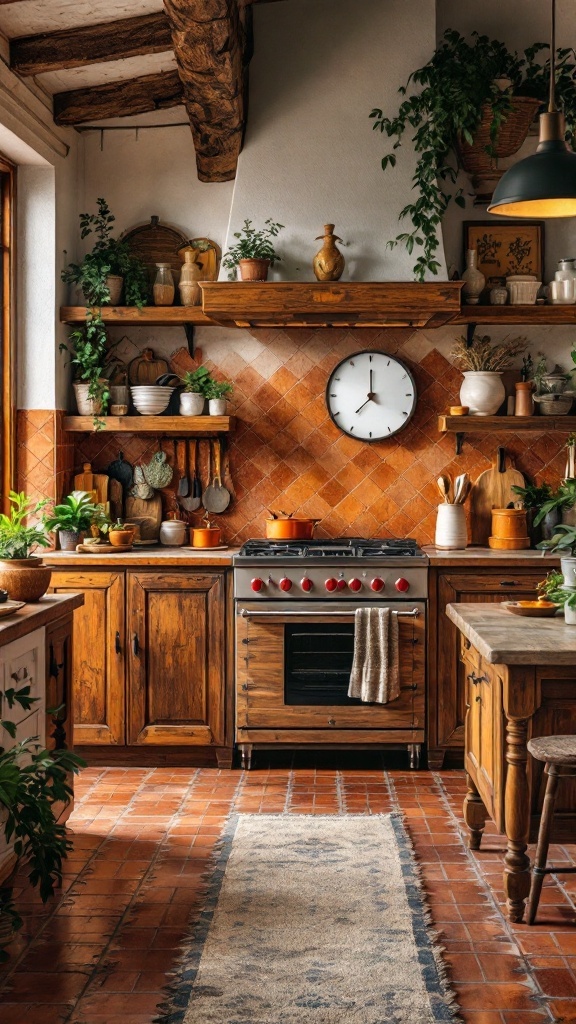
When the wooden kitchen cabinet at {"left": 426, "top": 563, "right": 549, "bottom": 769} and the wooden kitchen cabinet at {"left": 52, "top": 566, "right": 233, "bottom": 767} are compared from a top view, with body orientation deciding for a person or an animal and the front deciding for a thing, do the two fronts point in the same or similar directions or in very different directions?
same or similar directions

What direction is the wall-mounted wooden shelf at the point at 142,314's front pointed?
toward the camera

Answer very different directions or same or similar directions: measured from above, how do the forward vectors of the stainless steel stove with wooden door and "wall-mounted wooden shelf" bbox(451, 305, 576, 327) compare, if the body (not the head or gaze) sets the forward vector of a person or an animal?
same or similar directions

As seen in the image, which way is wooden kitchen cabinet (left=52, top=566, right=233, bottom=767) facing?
toward the camera

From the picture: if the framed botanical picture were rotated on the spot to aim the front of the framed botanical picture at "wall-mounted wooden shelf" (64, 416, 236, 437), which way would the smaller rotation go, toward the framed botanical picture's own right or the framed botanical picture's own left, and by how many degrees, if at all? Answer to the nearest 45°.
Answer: approximately 90° to the framed botanical picture's own right

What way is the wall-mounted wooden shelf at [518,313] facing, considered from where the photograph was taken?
facing the viewer

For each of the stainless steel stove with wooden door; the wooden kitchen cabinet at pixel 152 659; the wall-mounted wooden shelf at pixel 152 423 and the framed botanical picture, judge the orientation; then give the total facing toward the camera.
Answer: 4

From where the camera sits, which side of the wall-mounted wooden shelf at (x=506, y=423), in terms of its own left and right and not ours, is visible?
front

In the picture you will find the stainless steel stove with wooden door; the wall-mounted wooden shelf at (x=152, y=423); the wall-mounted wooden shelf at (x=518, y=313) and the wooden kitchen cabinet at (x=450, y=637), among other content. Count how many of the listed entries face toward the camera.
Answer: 4

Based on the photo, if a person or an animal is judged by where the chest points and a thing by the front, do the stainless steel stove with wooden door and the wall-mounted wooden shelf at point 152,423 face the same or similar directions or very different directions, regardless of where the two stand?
same or similar directions

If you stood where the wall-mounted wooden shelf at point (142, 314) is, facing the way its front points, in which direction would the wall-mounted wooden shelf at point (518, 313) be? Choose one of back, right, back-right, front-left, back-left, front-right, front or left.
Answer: left
